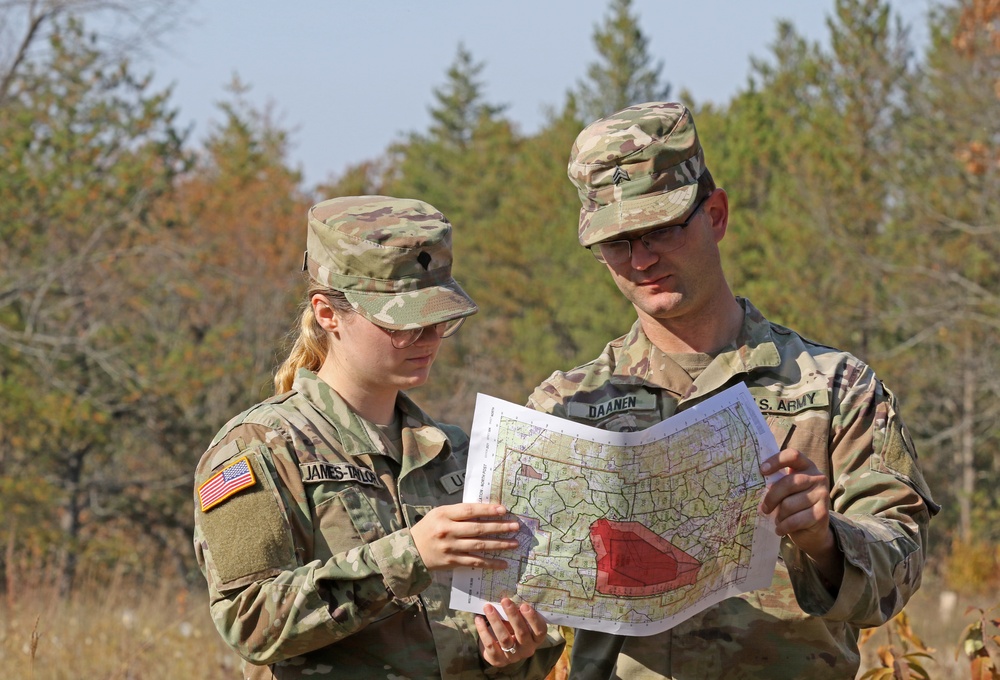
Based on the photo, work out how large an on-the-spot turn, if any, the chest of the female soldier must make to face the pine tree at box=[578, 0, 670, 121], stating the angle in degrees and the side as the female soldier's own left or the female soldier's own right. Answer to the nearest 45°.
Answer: approximately 135° to the female soldier's own left

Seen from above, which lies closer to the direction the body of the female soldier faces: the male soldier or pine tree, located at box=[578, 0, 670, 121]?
the male soldier

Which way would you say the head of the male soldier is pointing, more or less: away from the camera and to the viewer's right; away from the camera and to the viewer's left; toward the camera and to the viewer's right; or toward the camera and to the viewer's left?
toward the camera and to the viewer's left

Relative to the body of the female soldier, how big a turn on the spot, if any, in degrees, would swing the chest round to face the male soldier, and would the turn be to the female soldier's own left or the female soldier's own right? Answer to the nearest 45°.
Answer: approximately 45° to the female soldier's own left

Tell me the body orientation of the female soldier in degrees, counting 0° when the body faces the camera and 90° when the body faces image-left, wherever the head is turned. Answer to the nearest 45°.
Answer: approximately 315°

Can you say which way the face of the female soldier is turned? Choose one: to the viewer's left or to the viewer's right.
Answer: to the viewer's right
